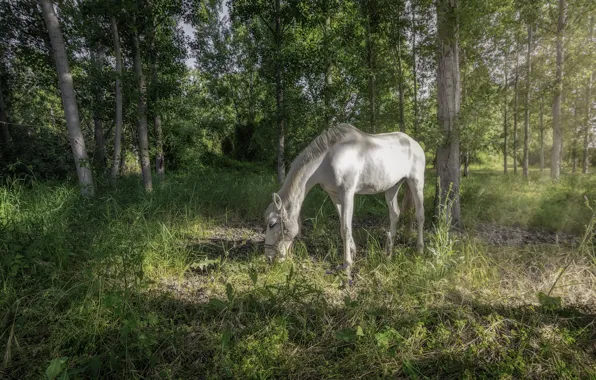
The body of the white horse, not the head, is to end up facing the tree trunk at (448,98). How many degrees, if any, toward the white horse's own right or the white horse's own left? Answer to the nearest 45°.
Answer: approximately 180°

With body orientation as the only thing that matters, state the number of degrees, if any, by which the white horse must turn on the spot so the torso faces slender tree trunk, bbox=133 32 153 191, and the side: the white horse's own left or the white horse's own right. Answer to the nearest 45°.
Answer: approximately 90° to the white horse's own right

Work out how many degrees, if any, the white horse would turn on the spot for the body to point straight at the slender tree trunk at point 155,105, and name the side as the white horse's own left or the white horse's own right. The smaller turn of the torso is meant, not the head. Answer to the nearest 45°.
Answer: approximately 90° to the white horse's own right

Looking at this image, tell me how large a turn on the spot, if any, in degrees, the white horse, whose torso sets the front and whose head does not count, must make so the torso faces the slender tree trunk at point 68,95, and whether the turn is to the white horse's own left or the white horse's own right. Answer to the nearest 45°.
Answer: approximately 45° to the white horse's own right

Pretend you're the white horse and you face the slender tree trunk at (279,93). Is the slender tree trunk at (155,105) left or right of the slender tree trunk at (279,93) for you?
left

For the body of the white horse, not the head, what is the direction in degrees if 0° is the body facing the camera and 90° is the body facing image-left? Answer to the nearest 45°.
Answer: approximately 45°

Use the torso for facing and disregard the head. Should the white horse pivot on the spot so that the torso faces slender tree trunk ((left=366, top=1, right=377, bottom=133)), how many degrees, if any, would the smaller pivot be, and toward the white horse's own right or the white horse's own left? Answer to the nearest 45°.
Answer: approximately 135° to the white horse's own right
